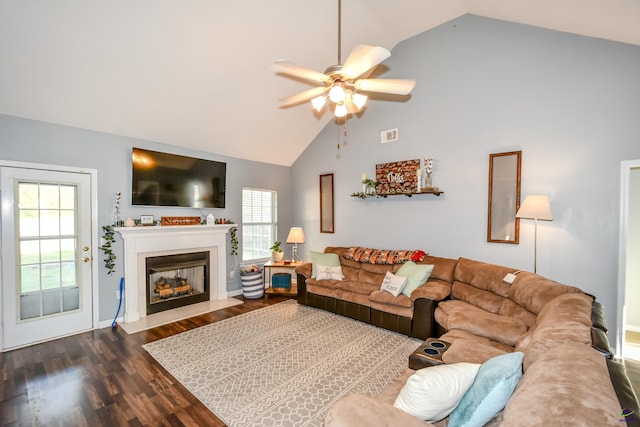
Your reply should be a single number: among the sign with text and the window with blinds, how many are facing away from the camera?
0

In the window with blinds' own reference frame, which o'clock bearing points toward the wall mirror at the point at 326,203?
The wall mirror is roughly at 11 o'clock from the window with blinds.

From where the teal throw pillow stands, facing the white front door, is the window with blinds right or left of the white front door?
right

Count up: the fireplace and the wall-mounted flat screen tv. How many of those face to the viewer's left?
0

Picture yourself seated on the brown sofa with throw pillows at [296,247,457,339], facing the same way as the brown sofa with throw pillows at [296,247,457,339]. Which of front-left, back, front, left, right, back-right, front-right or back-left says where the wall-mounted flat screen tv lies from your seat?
front-right

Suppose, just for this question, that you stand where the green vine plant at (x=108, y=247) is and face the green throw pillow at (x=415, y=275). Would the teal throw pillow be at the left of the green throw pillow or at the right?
right

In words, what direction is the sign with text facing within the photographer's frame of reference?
facing the viewer and to the left of the viewer

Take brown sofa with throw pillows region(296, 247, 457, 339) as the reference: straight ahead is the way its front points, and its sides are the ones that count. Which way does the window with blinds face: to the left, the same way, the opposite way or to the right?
to the left

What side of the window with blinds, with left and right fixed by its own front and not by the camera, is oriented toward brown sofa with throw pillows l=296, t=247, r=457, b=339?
front

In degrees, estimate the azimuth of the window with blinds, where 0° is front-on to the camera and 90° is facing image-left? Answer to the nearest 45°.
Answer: approximately 315°

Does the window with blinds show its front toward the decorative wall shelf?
yes

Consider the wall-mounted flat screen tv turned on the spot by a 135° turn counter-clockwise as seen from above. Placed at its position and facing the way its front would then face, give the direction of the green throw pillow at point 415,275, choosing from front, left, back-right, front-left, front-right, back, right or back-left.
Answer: back-right

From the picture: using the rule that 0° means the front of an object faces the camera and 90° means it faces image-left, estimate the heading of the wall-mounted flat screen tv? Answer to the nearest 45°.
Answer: approximately 315°
